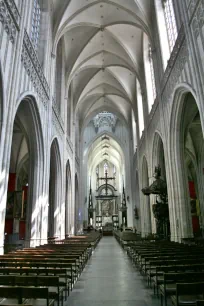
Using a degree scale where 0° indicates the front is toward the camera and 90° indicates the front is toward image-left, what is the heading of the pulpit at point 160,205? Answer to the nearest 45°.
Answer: approximately 90°
